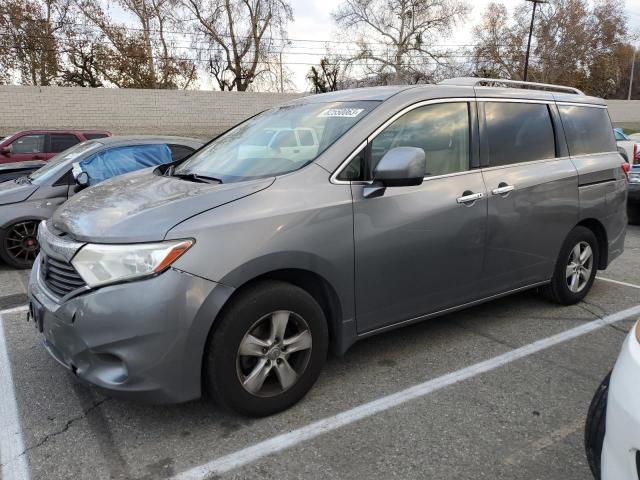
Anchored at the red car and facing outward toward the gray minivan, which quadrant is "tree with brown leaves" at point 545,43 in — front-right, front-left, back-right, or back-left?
back-left

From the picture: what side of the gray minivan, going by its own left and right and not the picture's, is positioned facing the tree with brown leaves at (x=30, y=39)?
right

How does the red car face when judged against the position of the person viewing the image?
facing to the left of the viewer

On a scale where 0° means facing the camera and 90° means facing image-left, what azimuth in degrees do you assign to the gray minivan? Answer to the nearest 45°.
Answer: approximately 45°

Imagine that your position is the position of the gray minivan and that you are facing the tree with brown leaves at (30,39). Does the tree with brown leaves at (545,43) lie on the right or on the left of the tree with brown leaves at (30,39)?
right

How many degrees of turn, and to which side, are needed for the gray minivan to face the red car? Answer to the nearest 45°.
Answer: approximately 90° to its right

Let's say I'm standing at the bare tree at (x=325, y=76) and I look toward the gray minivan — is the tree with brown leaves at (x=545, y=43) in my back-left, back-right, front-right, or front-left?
back-left

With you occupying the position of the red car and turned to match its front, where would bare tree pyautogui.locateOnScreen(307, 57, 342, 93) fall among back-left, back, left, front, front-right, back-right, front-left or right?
back-right

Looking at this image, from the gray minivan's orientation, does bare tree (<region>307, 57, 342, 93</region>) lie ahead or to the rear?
to the rear

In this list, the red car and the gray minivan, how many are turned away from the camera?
0
